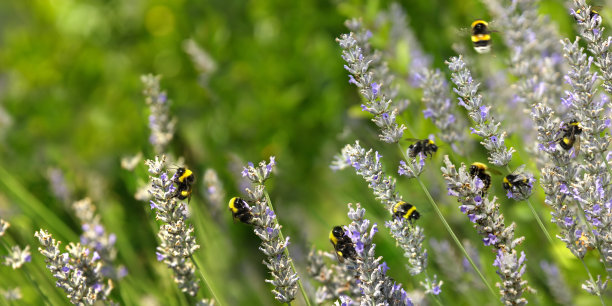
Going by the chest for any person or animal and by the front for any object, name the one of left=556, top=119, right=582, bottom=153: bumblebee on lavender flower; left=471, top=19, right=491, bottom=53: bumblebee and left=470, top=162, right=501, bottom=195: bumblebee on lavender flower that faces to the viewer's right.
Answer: left=556, top=119, right=582, bottom=153: bumblebee on lavender flower

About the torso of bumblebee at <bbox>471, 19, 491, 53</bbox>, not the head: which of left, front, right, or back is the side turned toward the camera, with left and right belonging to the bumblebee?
back

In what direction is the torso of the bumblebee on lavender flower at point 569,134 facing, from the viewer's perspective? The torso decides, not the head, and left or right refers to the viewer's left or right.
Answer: facing to the right of the viewer
